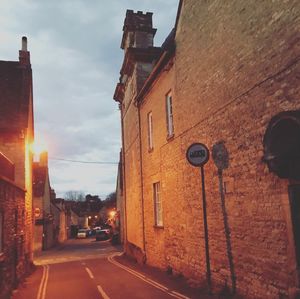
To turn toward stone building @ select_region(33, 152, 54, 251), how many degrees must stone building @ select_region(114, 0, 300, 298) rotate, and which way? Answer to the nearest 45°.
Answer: approximately 90° to its right

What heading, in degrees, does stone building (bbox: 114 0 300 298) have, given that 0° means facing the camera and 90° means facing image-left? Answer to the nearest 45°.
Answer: approximately 45°
